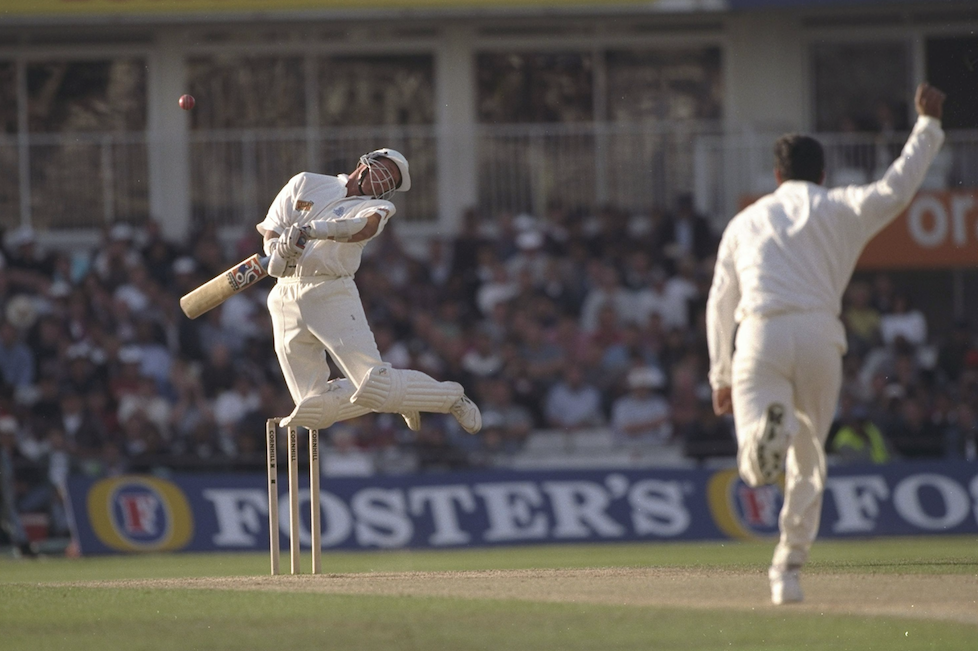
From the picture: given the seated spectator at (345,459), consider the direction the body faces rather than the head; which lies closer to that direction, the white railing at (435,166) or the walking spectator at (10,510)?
the walking spectator

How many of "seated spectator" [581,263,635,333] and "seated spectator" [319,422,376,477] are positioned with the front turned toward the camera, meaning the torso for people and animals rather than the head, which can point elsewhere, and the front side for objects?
2

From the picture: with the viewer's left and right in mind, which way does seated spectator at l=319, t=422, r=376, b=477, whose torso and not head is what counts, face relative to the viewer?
facing the viewer

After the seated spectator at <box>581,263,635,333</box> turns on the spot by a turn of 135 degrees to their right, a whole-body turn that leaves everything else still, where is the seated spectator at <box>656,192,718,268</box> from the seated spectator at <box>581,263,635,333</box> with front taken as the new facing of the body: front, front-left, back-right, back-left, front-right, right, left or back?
right

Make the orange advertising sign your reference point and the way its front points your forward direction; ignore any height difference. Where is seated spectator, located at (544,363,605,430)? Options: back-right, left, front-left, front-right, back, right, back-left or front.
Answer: front-right

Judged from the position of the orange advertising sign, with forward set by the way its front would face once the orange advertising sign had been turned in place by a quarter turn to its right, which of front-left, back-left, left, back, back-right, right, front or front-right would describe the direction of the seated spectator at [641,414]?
front-left

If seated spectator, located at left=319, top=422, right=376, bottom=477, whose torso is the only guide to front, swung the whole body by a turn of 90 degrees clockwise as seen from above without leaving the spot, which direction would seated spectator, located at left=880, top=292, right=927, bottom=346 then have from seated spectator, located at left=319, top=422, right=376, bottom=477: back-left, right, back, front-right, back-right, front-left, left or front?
back

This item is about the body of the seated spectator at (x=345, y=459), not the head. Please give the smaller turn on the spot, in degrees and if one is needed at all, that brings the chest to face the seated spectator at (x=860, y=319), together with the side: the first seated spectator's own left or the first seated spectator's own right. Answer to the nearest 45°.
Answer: approximately 90° to the first seated spectator's own left

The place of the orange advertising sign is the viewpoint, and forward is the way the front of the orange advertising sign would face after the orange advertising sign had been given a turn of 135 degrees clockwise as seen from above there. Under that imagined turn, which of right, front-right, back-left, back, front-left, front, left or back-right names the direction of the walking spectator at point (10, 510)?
left

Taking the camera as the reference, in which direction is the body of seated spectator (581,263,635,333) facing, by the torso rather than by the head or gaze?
toward the camera

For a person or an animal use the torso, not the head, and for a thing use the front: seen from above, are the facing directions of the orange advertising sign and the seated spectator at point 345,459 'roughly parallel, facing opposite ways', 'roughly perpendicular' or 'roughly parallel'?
roughly parallel

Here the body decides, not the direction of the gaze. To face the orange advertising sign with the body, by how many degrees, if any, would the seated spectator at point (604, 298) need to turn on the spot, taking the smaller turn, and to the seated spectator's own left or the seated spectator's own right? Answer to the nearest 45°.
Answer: approximately 90° to the seated spectator's own left

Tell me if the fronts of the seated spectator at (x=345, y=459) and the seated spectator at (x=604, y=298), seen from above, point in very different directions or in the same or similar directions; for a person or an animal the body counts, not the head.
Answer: same or similar directions

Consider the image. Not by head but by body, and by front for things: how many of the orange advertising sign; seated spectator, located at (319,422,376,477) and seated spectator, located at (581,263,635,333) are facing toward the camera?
3

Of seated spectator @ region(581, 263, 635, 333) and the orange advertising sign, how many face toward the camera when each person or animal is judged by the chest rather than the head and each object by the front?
2

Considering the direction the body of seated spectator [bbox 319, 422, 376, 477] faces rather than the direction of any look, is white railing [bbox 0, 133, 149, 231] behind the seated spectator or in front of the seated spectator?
behind
